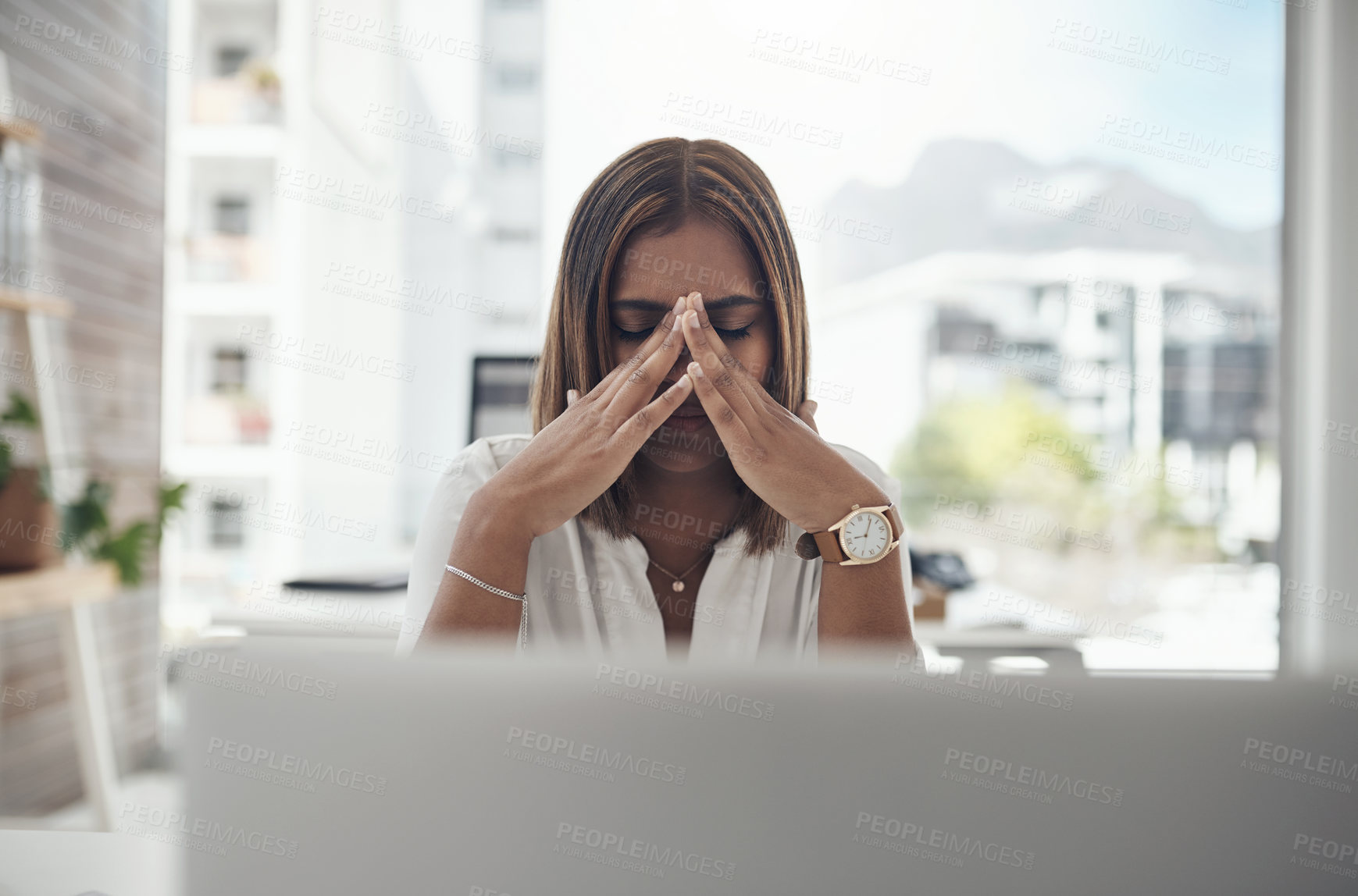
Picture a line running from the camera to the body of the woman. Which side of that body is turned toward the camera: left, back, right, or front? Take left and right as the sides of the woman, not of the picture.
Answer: front

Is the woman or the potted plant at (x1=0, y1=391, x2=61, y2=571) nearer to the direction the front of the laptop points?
the woman

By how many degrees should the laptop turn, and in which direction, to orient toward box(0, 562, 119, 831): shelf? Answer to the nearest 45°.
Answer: approximately 45° to its left

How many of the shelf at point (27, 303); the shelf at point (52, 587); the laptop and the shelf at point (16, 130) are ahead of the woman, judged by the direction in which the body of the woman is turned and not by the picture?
1

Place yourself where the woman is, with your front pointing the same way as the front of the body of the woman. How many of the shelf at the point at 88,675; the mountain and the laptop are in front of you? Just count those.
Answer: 1

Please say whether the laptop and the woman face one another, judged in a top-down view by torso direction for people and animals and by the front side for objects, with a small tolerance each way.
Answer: yes

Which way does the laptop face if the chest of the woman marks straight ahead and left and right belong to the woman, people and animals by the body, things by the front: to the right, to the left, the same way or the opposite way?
the opposite way

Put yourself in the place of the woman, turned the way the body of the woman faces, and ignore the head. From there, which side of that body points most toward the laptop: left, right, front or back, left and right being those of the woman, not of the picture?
front

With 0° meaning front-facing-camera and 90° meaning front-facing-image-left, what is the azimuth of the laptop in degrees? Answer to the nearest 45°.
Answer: approximately 180°

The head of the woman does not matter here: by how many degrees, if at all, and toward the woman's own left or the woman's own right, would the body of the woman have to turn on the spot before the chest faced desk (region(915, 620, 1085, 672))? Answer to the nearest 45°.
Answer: approximately 135° to the woman's own left

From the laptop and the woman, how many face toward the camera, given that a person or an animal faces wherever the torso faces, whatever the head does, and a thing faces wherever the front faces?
1
